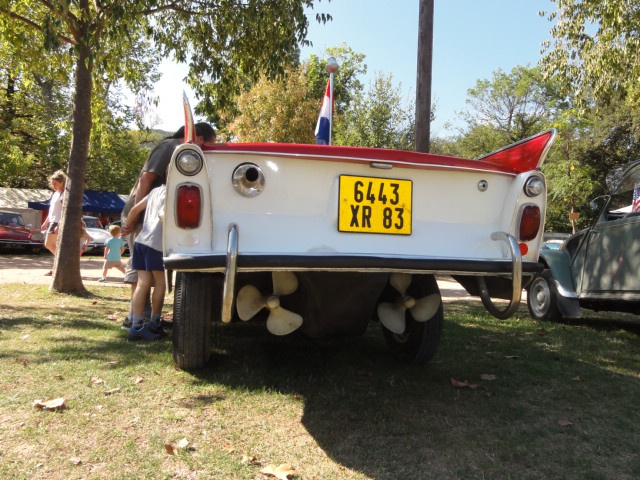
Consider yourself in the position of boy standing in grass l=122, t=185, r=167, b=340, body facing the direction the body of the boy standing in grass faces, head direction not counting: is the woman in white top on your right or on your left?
on your left

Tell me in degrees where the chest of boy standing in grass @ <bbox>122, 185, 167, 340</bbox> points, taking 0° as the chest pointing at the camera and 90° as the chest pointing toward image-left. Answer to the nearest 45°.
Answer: approximately 225°

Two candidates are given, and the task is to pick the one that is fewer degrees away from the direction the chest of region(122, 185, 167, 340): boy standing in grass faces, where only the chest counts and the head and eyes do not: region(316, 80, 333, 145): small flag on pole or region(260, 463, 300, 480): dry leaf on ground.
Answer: the small flag on pole

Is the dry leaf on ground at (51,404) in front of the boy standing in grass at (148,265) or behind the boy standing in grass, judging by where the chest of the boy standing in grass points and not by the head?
behind

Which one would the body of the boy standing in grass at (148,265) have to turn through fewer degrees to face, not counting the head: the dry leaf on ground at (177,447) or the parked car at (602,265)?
the parked car

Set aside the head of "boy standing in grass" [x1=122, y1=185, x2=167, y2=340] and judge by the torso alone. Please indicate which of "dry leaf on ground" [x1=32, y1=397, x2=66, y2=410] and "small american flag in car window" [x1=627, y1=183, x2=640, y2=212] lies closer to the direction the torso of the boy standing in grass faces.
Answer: the small american flag in car window

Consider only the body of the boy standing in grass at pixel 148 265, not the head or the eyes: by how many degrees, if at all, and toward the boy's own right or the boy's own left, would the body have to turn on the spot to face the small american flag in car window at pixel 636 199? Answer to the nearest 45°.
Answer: approximately 45° to the boy's own right
